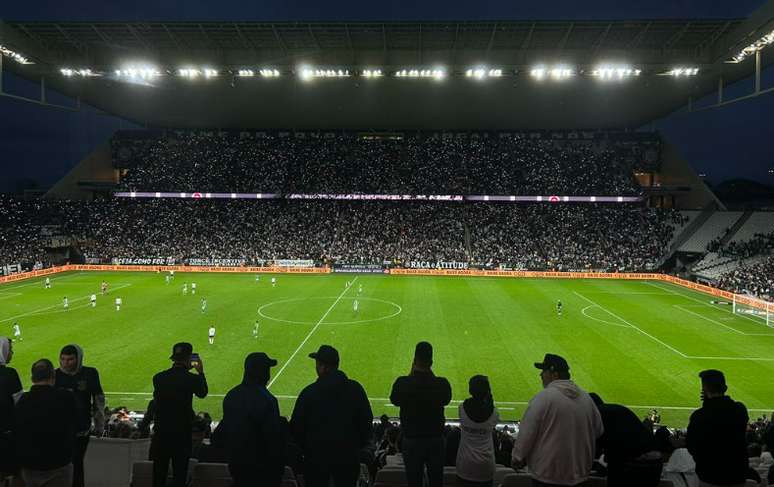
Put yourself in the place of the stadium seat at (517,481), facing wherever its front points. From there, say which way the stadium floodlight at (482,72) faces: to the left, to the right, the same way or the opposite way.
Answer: the opposite way

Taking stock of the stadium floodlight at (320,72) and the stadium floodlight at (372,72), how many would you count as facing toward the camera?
2

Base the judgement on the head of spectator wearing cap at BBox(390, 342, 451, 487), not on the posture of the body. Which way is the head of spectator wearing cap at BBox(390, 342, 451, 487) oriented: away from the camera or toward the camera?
away from the camera

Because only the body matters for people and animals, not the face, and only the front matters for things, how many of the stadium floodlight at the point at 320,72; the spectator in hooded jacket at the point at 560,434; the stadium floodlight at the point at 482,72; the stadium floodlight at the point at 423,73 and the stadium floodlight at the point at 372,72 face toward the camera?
4

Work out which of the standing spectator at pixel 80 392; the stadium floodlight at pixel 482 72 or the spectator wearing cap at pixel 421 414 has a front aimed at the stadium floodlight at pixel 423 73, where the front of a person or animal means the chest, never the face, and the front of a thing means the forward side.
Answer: the spectator wearing cap

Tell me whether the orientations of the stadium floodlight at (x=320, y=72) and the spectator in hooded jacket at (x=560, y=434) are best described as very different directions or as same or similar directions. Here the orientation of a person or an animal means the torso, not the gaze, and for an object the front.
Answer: very different directions

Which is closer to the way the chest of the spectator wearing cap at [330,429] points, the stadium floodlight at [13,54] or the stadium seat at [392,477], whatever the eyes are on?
the stadium floodlight

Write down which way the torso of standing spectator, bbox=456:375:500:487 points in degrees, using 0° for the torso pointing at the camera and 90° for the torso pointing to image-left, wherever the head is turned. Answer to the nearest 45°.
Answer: approximately 180°

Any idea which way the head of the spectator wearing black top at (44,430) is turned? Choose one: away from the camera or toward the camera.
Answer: away from the camera

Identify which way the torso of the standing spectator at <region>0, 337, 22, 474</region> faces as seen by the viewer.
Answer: away from the camera

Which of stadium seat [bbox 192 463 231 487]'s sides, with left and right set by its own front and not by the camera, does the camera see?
back

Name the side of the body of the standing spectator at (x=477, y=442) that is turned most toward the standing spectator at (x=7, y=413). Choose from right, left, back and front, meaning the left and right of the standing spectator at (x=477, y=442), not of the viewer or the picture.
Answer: left

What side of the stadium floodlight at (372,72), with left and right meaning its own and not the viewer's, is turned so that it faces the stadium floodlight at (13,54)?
right

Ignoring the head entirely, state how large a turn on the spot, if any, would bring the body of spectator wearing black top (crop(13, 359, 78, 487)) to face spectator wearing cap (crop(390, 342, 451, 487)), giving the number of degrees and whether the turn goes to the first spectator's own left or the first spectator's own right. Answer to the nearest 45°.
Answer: approximately 135° to the first spectator's own right
